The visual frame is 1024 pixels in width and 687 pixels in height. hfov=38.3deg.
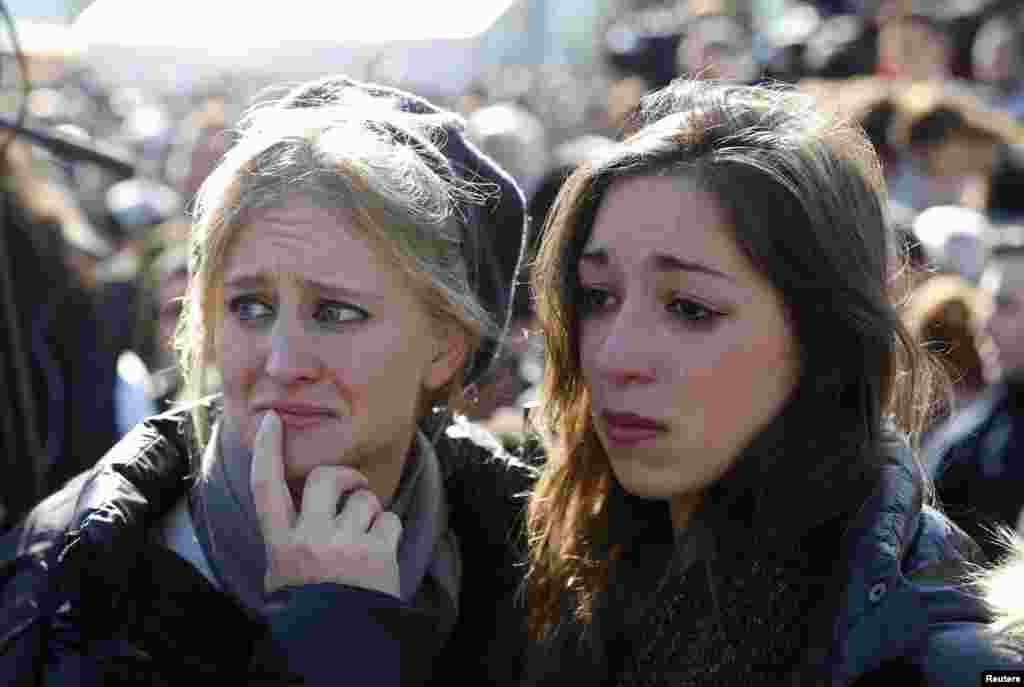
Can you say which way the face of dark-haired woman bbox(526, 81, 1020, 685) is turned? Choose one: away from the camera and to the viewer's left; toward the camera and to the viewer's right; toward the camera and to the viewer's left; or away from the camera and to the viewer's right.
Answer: toward the camera and to the viewer's left

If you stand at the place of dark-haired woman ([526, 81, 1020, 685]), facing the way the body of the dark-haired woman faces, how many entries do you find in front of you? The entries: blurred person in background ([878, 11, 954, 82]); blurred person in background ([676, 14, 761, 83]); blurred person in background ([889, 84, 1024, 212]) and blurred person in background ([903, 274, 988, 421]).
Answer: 0

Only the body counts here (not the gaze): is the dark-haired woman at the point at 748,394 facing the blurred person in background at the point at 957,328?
no

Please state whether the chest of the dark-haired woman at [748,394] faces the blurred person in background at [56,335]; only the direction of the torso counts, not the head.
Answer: no

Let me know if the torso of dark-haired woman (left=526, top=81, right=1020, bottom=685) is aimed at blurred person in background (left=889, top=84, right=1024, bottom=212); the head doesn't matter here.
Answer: no

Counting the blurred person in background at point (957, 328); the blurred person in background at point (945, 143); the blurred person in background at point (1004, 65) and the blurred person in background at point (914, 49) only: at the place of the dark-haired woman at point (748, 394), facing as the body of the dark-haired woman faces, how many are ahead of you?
0

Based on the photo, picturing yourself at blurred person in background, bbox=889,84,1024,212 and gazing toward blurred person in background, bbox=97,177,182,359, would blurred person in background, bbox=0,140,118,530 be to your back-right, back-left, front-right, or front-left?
front-left

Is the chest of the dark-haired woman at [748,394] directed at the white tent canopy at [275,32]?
no

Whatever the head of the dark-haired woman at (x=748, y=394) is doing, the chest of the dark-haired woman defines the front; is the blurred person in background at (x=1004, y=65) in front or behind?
behind

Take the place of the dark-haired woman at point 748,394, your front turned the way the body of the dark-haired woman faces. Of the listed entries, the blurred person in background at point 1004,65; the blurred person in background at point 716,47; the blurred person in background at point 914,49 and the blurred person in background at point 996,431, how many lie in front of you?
0

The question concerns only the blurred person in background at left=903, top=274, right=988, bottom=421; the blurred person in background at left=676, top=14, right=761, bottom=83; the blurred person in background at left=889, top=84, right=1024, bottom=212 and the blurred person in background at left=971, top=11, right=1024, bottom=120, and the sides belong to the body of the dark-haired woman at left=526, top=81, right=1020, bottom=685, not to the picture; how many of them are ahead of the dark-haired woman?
0
